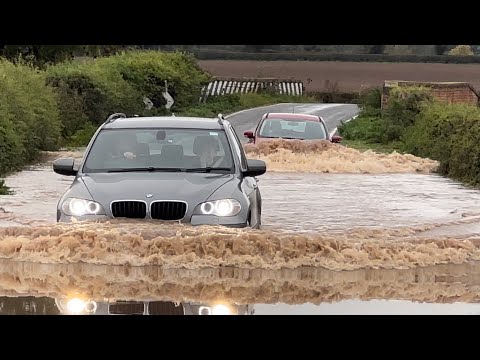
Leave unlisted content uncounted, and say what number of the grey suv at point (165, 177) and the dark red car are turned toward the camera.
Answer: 2

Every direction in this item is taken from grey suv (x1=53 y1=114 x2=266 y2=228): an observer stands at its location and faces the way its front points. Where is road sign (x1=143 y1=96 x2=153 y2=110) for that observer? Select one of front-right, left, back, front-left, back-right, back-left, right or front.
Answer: back

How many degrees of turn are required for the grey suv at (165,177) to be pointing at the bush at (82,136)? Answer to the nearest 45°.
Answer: approximately 180°

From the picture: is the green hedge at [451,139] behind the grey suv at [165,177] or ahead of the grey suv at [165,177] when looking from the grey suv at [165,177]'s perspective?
behind

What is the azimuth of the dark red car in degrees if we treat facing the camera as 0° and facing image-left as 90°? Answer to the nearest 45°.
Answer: approximately 0°

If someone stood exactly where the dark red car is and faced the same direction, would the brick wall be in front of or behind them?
behind

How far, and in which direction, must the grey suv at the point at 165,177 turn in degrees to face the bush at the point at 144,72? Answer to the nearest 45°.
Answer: approximately 180°

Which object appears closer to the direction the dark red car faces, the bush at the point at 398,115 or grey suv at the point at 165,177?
the grey suv

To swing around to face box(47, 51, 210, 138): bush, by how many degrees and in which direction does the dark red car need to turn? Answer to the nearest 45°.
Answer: approximately 135° to its right

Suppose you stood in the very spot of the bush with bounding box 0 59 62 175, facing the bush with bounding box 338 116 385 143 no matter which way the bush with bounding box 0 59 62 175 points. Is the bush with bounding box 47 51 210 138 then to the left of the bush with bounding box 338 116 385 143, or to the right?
left
